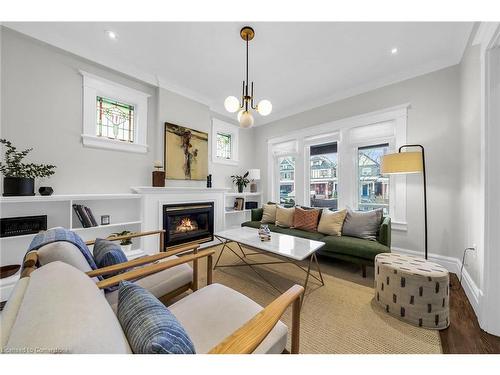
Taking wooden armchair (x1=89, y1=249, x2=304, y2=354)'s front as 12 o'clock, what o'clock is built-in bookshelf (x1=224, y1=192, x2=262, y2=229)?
The built-in bookshelf is roughly at 11 o'clock from the wooden armchair.

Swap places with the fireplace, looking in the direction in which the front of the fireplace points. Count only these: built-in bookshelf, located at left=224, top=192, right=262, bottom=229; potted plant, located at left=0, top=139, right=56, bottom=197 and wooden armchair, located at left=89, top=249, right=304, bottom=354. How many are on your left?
1

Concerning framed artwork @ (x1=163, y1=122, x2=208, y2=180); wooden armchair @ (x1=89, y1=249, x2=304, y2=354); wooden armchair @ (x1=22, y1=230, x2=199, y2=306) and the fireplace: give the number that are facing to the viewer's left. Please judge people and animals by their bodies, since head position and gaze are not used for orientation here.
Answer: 0

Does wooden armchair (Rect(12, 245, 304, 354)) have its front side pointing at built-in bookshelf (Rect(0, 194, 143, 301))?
no

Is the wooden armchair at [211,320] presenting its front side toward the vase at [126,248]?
no

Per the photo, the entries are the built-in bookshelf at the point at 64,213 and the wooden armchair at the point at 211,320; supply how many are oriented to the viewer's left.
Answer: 0

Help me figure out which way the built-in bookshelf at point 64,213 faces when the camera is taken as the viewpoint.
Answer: facing the viewer and to the right of the viewer

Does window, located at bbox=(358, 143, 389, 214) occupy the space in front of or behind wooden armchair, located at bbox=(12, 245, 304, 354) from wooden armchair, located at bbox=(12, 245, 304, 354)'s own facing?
in front

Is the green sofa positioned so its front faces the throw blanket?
yes

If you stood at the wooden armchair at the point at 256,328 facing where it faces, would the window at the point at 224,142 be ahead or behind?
ahead

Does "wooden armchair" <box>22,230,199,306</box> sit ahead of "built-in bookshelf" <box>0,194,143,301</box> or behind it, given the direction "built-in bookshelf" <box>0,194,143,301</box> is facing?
ahead

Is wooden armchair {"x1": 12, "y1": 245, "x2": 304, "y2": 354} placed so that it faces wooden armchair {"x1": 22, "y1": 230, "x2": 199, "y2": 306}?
no

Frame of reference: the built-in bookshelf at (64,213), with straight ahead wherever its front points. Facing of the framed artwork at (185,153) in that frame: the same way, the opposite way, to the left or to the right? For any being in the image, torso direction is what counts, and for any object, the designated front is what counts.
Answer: the same way

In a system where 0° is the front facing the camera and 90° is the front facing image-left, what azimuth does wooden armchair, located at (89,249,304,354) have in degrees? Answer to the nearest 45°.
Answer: approximately 225°

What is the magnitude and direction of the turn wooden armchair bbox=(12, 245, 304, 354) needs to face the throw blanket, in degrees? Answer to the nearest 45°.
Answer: approximately 90° to its left

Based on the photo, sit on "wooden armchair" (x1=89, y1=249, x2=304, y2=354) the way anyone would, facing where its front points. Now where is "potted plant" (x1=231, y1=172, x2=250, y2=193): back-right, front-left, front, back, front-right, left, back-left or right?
front-left

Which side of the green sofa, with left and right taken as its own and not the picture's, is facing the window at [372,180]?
back

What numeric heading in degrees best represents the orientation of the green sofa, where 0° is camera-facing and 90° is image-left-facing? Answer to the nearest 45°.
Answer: approximately 45°

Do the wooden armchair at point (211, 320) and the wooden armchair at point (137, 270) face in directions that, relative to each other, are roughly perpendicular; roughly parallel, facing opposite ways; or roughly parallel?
roughly parallel

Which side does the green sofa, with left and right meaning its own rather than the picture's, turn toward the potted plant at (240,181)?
right

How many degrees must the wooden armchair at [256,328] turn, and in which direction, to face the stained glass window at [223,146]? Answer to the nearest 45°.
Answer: approximately 45° to its left

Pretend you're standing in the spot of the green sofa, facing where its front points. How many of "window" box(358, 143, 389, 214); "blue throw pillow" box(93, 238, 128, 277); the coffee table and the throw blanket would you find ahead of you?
3

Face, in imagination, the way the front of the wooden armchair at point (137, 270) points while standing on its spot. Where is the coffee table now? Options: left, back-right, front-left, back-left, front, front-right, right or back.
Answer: front-right

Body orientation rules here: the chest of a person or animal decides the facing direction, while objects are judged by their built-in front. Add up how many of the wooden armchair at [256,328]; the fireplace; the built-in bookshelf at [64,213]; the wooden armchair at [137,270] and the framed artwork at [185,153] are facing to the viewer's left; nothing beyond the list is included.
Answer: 0

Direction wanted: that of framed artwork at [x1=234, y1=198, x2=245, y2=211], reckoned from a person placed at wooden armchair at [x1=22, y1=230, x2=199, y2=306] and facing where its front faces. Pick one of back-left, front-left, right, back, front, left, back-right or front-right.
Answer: front
